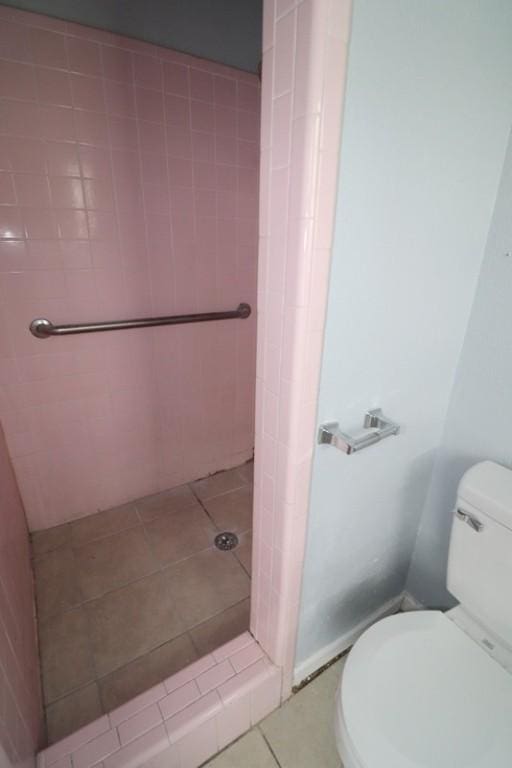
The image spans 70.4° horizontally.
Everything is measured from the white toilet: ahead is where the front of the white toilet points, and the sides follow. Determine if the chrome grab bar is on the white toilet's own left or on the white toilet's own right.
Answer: on the white toilet's own right

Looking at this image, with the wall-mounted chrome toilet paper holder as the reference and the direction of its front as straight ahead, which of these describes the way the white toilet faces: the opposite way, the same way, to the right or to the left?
to the right

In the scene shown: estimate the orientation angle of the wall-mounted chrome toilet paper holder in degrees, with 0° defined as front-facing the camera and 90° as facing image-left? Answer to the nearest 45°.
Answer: approximately 315°

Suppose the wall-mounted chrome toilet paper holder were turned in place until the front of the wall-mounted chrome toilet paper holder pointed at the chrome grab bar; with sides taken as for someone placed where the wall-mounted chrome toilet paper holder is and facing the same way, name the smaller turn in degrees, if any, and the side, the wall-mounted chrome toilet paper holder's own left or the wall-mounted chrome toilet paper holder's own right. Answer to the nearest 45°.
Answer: approximately 180°
